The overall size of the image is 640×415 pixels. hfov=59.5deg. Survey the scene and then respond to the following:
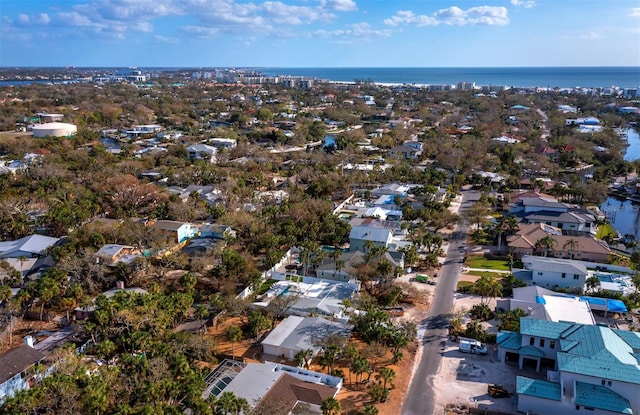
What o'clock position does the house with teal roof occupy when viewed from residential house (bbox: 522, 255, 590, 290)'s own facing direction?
The house with teal roof is roughly at 9 o'clock from the residential house.

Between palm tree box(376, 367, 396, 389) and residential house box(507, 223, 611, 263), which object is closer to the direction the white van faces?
the residential house

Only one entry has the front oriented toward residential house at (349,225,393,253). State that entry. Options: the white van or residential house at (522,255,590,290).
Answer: residential house at (522,255,590,290)

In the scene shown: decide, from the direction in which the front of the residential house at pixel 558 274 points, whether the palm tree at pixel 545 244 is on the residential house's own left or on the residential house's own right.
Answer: on the residential house's own right

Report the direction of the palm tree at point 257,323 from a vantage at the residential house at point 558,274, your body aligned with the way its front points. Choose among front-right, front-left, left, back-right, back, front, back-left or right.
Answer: front-left

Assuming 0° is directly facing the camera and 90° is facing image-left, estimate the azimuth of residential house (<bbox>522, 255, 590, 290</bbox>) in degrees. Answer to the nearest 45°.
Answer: approximately 90°
